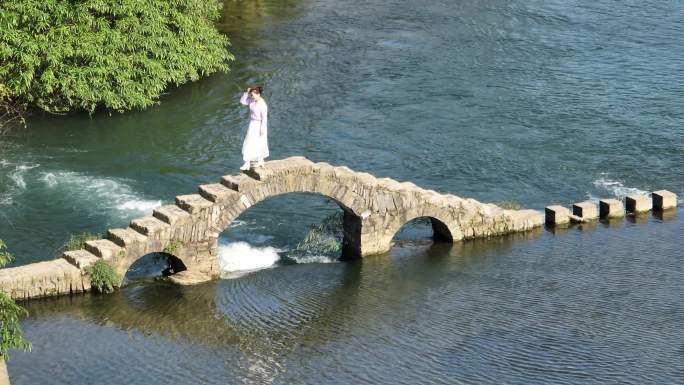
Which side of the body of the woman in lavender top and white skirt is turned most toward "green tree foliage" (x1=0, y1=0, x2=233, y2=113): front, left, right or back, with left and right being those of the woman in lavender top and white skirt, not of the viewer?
right

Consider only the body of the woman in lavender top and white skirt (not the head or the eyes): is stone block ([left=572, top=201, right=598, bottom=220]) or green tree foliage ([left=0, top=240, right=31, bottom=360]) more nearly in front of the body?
the green tree foliage

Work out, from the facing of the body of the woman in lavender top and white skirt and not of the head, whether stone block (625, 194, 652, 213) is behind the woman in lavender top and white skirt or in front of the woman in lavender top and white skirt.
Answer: behind

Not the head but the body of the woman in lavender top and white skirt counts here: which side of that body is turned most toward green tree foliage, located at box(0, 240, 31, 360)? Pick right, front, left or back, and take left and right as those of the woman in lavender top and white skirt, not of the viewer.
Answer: front

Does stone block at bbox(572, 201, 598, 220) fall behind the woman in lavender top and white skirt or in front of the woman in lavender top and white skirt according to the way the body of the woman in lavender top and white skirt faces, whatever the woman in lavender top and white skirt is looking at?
behind
